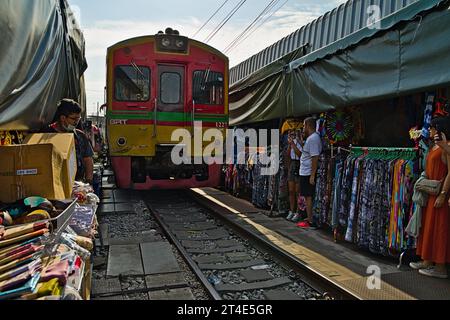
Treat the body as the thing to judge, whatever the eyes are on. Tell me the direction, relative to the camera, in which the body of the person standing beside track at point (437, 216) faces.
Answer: to the viewer's left

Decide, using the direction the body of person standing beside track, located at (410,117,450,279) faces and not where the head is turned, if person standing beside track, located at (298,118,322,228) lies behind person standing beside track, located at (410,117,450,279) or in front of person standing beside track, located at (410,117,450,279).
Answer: in front

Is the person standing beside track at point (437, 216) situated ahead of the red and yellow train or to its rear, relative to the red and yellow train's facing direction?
ahead

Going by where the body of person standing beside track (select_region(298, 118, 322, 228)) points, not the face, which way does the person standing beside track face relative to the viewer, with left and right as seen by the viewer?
facing to the left of the viewer

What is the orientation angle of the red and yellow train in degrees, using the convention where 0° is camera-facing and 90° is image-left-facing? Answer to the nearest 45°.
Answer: approximately 0°

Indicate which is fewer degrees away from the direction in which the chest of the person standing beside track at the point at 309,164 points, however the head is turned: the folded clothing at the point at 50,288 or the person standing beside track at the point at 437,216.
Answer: the folded clothing

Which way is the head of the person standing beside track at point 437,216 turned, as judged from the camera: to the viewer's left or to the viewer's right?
to the viewer's left

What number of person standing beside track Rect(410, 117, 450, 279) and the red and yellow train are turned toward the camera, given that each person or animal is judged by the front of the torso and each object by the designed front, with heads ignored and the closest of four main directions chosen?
1

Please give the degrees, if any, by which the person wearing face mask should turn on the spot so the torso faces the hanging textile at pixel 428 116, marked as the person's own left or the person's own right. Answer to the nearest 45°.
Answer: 0° — they already face it

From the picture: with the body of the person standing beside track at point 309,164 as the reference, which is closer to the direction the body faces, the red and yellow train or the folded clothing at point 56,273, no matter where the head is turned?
the red and yellow train
